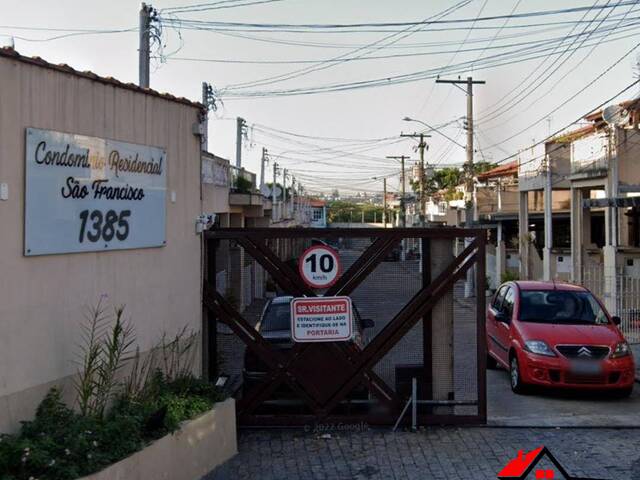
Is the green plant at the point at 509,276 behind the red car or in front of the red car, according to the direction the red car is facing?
behind

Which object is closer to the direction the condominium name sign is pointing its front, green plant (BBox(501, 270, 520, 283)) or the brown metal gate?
the brown metal gate

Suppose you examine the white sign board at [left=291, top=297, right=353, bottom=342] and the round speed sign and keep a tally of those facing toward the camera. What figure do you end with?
2

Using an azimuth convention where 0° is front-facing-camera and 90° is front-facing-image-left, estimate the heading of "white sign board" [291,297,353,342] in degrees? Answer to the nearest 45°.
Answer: approximately 0°

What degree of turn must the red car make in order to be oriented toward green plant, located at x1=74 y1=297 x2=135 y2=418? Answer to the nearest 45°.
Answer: approximately 90° to its right

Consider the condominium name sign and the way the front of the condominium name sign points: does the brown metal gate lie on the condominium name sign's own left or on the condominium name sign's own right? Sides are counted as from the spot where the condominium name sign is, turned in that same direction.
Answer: on the condominium name sign's own left

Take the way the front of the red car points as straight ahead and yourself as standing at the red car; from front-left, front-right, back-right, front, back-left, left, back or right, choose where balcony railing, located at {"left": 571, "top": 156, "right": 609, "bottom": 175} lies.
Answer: back-left

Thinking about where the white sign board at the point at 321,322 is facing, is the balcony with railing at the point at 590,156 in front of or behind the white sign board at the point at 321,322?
behind
